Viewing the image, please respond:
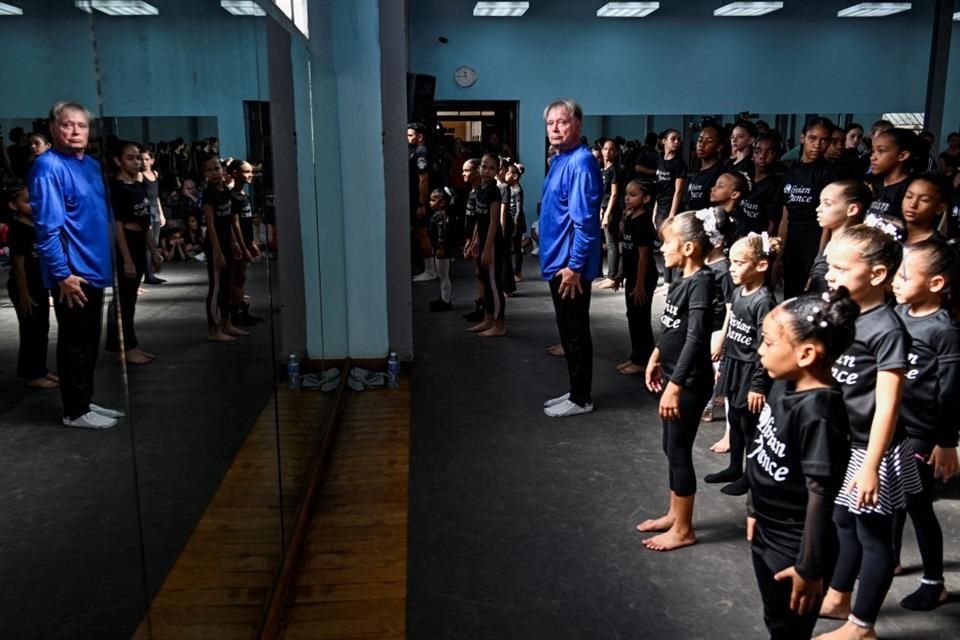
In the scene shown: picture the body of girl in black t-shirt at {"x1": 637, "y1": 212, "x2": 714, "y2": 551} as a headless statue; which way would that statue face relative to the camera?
to the viewer's left

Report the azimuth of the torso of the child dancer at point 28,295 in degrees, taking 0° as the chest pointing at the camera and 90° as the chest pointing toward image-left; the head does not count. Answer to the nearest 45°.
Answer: approximately 270°

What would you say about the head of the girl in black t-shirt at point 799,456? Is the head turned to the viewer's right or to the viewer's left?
to the viewer's left

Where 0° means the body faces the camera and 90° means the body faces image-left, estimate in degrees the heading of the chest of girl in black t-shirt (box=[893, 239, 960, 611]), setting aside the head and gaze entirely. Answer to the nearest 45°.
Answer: approximately 90°

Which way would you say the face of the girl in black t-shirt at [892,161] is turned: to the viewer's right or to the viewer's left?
to the viewer's left

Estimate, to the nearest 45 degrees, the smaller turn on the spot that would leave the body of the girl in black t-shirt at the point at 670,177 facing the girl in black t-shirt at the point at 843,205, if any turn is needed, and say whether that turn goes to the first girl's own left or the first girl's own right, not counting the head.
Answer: approximately 45° to the first girl's own left

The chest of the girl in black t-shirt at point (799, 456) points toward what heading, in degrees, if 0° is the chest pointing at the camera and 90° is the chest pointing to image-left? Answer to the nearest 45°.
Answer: approximately 45°

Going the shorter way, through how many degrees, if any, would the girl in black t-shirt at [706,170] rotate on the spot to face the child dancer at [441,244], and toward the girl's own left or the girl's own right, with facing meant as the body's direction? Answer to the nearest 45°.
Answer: approximately 45° to the girl's own right

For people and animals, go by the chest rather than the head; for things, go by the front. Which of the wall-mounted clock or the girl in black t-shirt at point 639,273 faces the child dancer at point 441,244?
the wall-mounted clock

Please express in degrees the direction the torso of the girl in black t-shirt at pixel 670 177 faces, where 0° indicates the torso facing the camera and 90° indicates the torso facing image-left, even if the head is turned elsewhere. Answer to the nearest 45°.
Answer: approximately 45°
